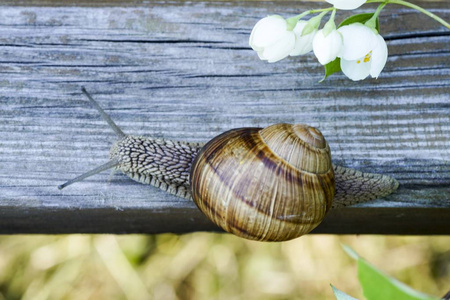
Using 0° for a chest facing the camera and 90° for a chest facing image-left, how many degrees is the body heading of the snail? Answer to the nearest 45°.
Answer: approximately 90°

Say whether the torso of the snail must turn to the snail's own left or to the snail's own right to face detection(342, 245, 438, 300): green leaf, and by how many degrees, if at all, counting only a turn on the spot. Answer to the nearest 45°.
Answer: approximately 90° to the snail's own left
